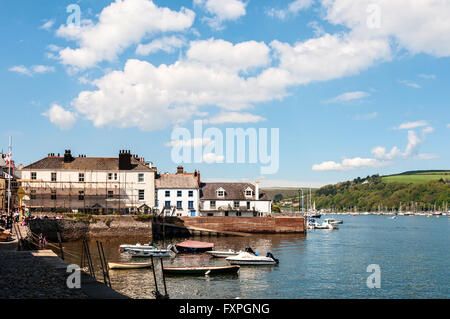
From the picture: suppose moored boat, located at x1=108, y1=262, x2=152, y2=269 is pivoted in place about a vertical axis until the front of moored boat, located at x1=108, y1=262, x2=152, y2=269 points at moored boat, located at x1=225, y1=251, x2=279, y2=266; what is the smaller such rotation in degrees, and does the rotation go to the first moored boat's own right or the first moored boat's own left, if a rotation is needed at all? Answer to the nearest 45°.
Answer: approximately 180°

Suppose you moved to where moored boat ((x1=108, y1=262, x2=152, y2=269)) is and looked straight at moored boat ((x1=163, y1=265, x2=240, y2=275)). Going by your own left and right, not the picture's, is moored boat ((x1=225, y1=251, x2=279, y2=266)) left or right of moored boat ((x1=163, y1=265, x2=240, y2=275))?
left

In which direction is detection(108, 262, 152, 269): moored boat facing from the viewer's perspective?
to the viewer's left

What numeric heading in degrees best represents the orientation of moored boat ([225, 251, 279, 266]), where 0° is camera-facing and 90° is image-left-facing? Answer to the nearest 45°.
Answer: approximately 90°

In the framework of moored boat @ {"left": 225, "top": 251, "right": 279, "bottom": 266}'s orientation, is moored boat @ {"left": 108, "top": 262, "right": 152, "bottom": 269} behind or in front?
in front

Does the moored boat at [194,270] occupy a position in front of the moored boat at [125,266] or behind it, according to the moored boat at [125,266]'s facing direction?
behind
